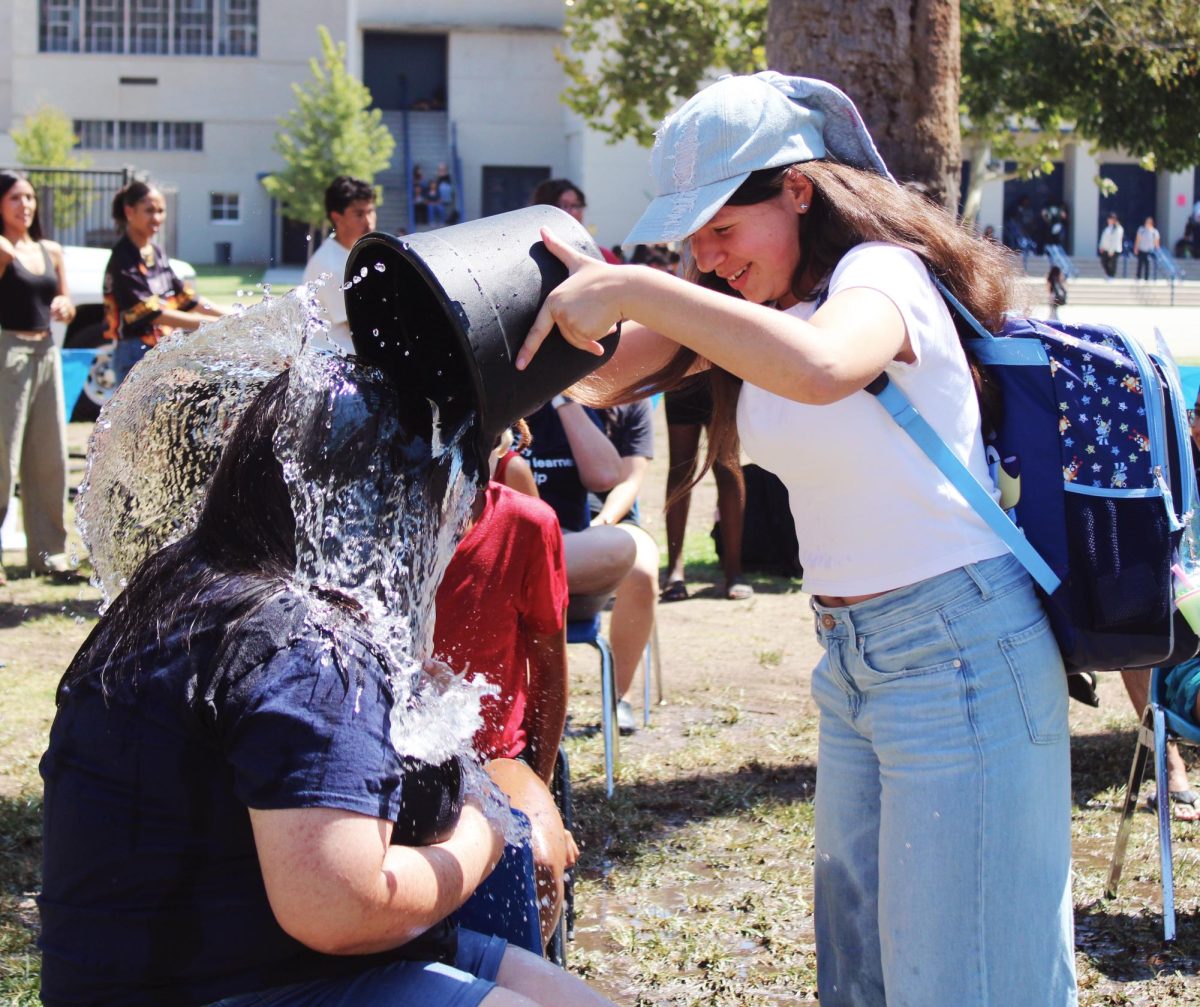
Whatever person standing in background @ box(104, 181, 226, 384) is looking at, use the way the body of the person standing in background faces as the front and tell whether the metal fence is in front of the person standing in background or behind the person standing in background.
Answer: behind

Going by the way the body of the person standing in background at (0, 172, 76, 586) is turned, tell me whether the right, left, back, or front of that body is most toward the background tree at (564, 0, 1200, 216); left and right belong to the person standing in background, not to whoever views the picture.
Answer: left

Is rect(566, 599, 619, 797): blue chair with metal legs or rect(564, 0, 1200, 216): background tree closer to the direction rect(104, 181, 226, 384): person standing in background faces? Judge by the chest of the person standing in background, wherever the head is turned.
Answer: the blue chair with metal legs

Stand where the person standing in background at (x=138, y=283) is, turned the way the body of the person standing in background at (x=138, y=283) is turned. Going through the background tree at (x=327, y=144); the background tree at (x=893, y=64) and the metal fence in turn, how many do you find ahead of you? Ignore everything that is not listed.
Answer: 1

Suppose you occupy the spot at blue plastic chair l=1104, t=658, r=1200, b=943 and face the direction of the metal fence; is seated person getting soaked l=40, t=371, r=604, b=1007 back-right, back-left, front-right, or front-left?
back-left

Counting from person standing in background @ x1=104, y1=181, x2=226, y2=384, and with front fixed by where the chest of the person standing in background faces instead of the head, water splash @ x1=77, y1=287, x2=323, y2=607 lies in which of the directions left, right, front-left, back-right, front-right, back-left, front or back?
front-right

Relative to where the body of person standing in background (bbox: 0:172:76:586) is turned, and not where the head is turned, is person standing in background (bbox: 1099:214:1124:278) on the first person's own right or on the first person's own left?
on the first person's own left
